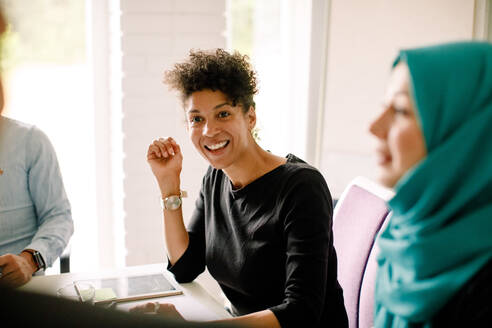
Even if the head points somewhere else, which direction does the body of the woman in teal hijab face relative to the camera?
to the viewer's left

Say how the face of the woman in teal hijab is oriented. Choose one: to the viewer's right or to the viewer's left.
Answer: to the viewer's left

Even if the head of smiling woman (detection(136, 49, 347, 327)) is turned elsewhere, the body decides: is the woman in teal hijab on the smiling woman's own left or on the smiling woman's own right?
on the smiling woman's own left

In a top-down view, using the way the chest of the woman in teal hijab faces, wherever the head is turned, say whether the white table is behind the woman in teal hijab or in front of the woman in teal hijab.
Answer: in front

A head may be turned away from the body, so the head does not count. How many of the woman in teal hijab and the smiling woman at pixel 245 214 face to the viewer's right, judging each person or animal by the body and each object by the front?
0

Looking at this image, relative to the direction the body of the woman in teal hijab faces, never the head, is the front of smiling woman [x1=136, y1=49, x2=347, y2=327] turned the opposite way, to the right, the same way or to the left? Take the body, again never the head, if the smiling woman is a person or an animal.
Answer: to the left

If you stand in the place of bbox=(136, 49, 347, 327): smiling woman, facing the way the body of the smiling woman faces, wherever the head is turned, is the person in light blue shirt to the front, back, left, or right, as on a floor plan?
right

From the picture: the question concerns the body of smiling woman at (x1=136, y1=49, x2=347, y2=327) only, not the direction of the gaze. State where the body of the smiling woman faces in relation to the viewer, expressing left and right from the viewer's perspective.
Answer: facing the viewer and to the left of the viewer

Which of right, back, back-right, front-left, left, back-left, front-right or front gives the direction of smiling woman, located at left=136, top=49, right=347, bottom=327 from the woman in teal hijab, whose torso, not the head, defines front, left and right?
front-right
